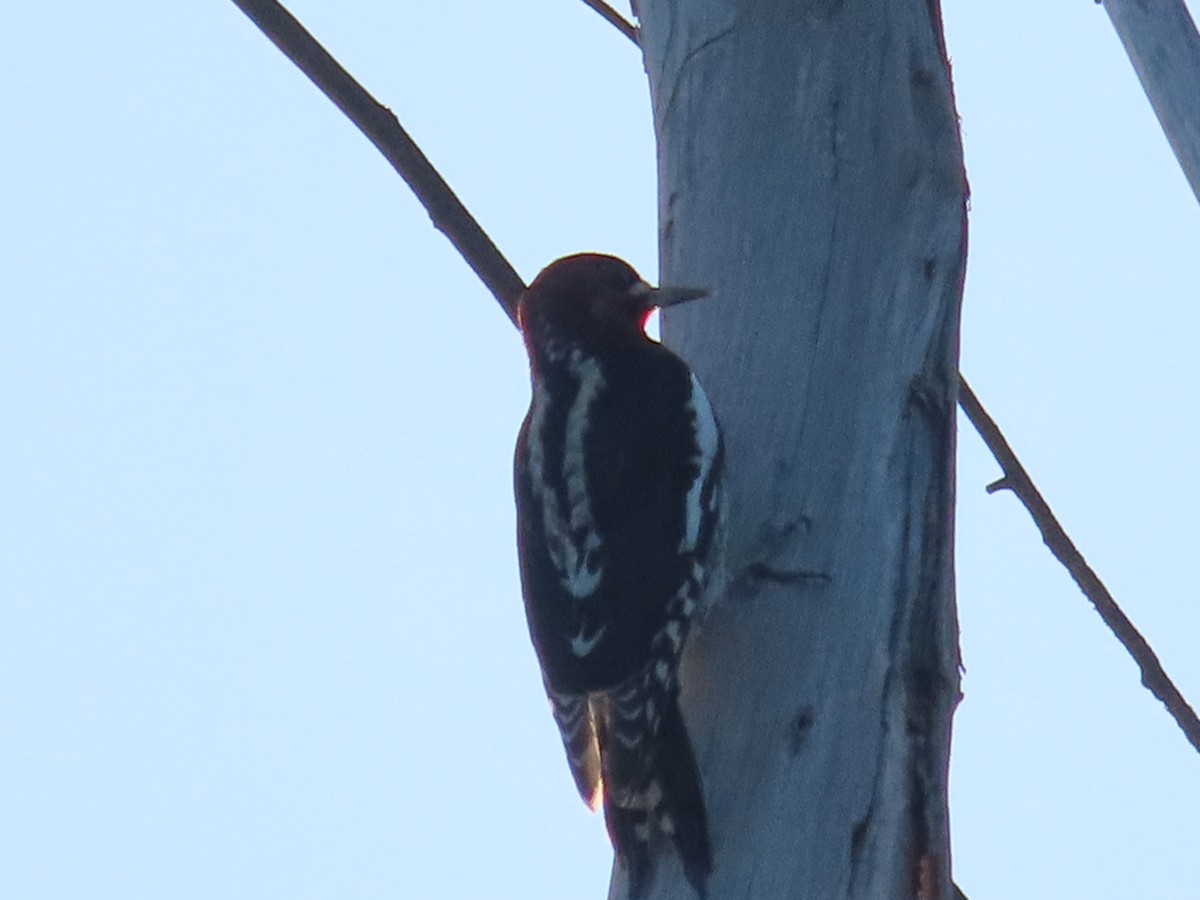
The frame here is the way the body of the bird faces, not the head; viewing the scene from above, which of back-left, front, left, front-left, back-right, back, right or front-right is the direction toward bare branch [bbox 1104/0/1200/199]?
front-right

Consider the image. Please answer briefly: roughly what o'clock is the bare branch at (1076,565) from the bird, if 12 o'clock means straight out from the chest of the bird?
The bare branch is roughly at 1 o'clock from the bird.

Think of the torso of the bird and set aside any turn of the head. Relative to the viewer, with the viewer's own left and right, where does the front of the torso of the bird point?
facing away from the viewer and to the right of the viewer
